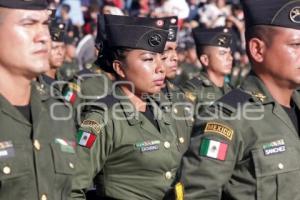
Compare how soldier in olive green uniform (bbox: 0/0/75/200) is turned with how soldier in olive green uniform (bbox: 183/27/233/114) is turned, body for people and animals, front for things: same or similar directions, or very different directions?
same or similar directions

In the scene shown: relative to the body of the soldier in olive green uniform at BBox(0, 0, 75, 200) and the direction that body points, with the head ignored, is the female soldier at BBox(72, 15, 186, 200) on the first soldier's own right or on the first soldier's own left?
on the first soldier's own left

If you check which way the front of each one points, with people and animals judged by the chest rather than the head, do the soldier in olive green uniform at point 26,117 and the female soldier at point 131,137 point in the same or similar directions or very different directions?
same or similar directions

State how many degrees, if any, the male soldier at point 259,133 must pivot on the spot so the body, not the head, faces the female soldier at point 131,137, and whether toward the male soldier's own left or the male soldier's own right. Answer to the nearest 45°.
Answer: approximately 180°

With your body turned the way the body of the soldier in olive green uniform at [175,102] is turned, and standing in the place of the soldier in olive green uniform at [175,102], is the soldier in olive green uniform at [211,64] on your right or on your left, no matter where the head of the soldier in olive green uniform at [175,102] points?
on your left

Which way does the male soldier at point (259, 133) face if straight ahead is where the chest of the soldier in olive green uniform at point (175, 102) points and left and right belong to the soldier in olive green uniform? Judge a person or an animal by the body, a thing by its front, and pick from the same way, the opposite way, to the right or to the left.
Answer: the same way

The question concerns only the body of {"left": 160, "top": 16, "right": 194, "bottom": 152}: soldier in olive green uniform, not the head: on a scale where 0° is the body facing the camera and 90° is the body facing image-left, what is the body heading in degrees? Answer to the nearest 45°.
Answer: approximately 315°

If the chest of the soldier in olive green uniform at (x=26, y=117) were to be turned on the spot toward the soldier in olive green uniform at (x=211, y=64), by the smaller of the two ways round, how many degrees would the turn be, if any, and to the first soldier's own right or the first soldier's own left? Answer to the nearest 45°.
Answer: approximately 90° to the first soldier's own left

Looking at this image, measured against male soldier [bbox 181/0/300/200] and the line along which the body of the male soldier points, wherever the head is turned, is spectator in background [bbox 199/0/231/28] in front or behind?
behind

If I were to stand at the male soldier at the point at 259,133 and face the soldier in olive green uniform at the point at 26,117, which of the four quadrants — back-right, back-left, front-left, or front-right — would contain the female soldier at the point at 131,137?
front-right
